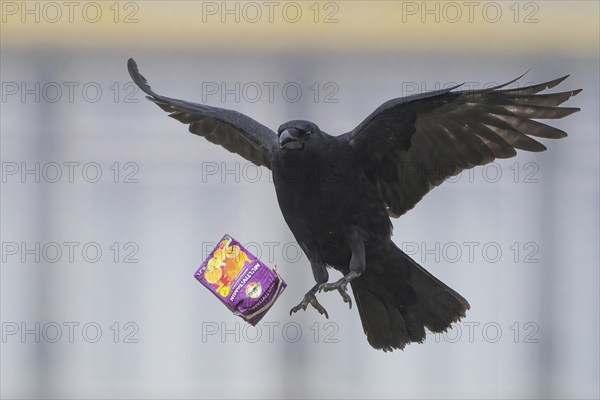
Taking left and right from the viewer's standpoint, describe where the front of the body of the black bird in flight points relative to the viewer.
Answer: facing the viewer and to the left of the viewer
